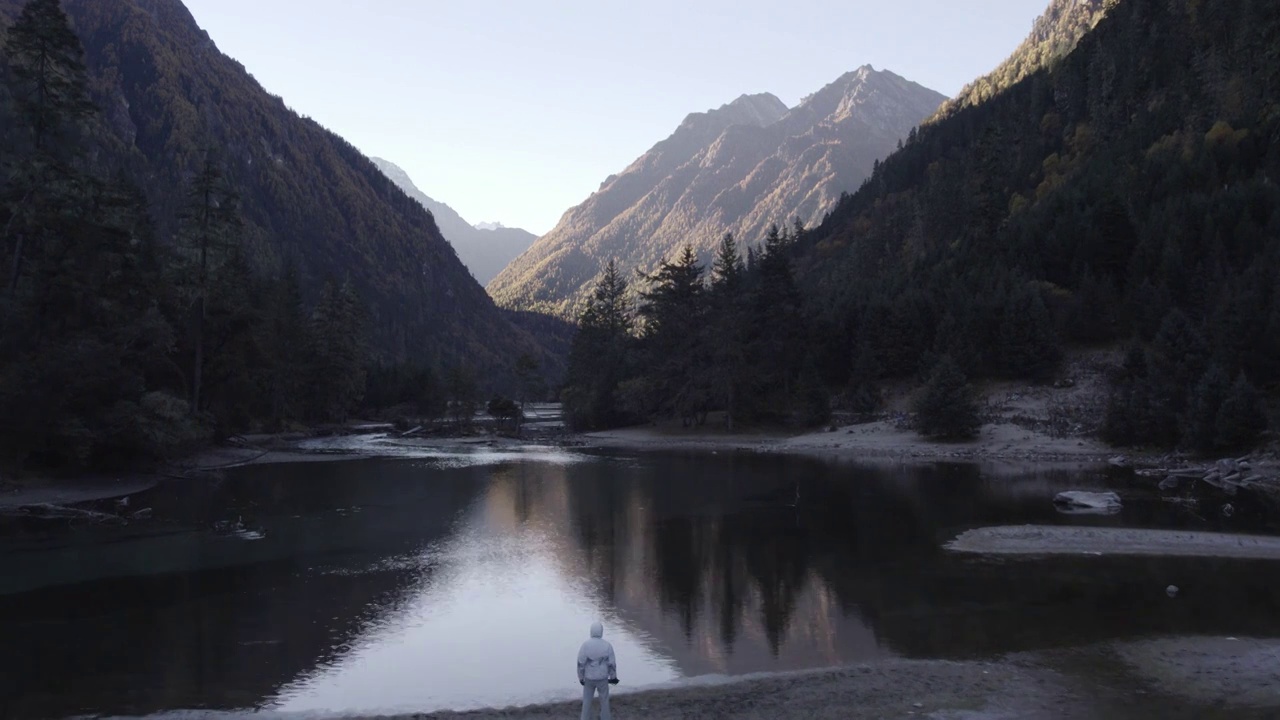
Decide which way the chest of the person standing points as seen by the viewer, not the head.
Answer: away from the camera

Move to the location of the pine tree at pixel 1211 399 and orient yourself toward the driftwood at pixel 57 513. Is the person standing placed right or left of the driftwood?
left

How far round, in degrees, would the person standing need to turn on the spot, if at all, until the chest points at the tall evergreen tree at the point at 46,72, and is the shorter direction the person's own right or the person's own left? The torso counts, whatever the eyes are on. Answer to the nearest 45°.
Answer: approximately 45° to the person's own left

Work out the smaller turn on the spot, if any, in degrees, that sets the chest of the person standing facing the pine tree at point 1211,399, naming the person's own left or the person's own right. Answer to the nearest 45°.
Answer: approximately 45° to the person's own right
